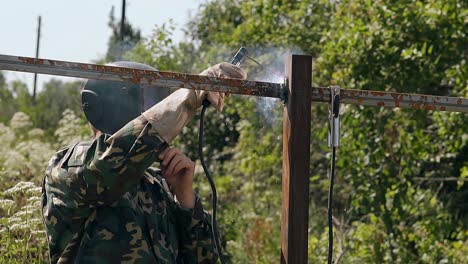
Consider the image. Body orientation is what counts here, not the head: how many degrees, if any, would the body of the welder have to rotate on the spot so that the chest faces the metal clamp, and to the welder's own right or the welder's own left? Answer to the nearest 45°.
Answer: approximately 45° to the welder's own left

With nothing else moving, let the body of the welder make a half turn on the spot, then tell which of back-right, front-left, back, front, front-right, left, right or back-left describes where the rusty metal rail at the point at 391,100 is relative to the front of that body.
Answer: back-right

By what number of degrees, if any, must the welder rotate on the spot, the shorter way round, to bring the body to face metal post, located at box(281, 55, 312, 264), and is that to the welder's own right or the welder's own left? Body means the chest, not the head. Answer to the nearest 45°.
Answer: approximately 45° to the welder's own left
